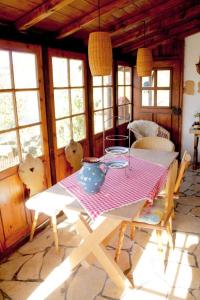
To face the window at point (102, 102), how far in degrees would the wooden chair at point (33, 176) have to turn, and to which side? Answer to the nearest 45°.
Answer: approximately 90° to its left

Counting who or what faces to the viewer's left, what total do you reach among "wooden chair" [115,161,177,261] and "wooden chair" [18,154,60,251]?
1

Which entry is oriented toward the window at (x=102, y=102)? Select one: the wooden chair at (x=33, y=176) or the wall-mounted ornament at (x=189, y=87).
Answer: the wall-mounted ornament

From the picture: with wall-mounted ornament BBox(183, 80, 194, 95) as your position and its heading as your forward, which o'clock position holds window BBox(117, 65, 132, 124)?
The window is roughly at 1 o'clock from the wall-mounted ornament.

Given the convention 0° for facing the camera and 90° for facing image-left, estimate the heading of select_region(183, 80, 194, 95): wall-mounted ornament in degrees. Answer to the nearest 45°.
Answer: approximately 45°

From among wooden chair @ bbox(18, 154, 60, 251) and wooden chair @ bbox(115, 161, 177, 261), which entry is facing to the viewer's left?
wooden chair @ bbox(115, 161, 177, 261)

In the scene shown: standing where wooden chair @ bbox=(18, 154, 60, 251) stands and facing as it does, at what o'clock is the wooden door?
The wooden door is roughly at 9 o'clock from the wooden chair.

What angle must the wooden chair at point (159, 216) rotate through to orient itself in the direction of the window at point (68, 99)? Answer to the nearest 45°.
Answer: approximately 45° to its right

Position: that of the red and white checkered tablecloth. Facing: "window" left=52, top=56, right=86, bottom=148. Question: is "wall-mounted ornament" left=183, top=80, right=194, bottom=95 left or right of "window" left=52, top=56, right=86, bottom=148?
right

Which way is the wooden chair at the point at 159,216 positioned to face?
to the viewer's left

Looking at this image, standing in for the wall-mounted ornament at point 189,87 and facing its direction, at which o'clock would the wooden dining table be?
The wooden dining table is roughly at 11 o'clock from the wall-mounted ornament.
